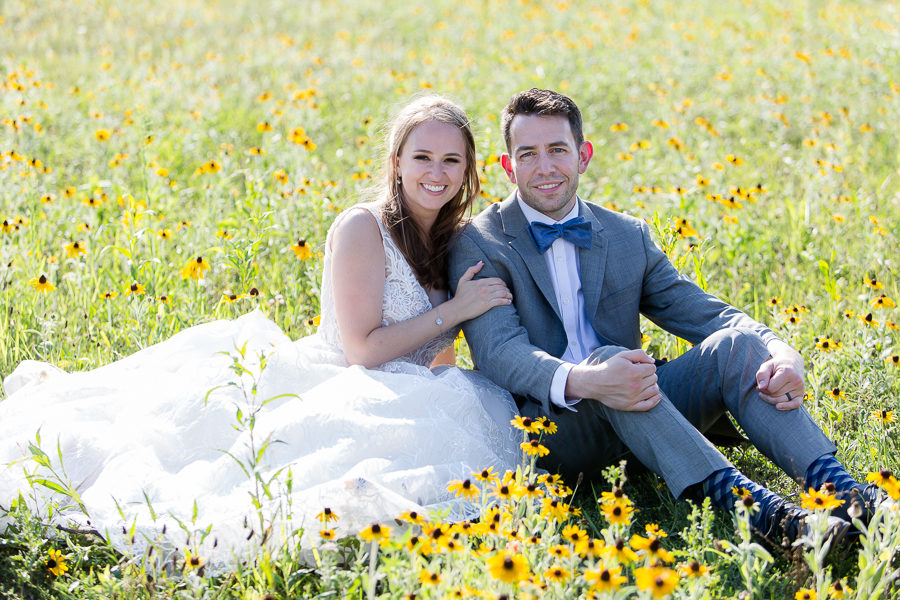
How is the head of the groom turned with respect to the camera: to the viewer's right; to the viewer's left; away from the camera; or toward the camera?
toward the camera

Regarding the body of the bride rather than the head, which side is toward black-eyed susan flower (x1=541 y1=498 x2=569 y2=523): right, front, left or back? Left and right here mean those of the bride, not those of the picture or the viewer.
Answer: front

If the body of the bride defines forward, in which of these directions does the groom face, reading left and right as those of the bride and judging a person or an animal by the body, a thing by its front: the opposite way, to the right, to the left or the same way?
the same way

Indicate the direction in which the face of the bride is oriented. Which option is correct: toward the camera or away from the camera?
toward the camera

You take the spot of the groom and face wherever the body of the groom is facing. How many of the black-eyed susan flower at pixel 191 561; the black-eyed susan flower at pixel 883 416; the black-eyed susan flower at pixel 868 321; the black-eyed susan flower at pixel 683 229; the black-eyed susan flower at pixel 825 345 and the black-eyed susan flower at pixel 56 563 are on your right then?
2

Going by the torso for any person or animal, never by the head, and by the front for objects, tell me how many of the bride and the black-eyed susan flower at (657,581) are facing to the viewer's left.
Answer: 0

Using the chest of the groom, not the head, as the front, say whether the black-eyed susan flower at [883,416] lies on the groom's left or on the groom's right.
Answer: on the groom's left

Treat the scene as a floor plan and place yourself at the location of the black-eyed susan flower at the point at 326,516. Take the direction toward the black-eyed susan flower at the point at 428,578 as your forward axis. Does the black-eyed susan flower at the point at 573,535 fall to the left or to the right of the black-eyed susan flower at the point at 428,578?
left

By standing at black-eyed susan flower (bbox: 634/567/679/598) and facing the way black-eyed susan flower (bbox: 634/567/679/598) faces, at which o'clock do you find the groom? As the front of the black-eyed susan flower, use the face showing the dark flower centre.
The groom is roughly at 6 o'clock from the black-eyed susan flower.

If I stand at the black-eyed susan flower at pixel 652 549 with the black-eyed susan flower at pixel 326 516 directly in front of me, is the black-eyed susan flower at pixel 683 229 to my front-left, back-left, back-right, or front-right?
front-right

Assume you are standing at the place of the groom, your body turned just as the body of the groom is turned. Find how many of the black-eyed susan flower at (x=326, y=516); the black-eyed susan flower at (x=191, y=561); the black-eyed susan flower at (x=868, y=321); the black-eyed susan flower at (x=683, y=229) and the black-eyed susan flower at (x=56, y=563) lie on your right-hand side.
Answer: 3

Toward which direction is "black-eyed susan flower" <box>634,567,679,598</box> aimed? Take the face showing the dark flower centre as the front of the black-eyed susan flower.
toward the camera

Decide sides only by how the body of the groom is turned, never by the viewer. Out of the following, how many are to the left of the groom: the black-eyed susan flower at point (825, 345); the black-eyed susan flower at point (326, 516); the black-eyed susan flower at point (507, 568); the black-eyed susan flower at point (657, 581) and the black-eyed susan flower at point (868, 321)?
2

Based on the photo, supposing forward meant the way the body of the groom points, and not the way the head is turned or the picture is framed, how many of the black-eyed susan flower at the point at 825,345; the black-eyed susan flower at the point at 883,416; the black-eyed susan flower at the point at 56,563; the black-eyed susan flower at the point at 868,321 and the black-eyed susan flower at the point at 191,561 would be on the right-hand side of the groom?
2

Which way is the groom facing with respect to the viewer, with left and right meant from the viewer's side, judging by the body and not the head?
facing the viewer and to the right of the viewer

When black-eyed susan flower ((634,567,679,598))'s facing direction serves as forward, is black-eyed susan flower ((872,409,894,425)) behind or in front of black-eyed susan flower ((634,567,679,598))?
behind

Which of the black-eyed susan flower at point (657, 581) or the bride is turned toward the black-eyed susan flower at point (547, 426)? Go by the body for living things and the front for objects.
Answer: the bride
